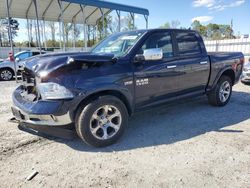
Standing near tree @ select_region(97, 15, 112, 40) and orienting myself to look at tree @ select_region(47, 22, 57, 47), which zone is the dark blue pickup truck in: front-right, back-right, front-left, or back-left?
back-left

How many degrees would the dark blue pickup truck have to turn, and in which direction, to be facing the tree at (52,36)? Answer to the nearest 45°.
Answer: approximately 135° to its right

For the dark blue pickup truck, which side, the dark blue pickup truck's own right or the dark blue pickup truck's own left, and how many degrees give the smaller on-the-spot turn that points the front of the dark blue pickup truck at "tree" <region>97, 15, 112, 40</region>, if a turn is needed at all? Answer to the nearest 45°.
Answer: approximately 135° to the dark blue pickup truck's own right

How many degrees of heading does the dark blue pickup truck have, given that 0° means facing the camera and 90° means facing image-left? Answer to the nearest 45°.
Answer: approximately 45°

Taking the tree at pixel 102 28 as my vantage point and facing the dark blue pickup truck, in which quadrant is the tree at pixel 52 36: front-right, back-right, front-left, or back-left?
back-right
